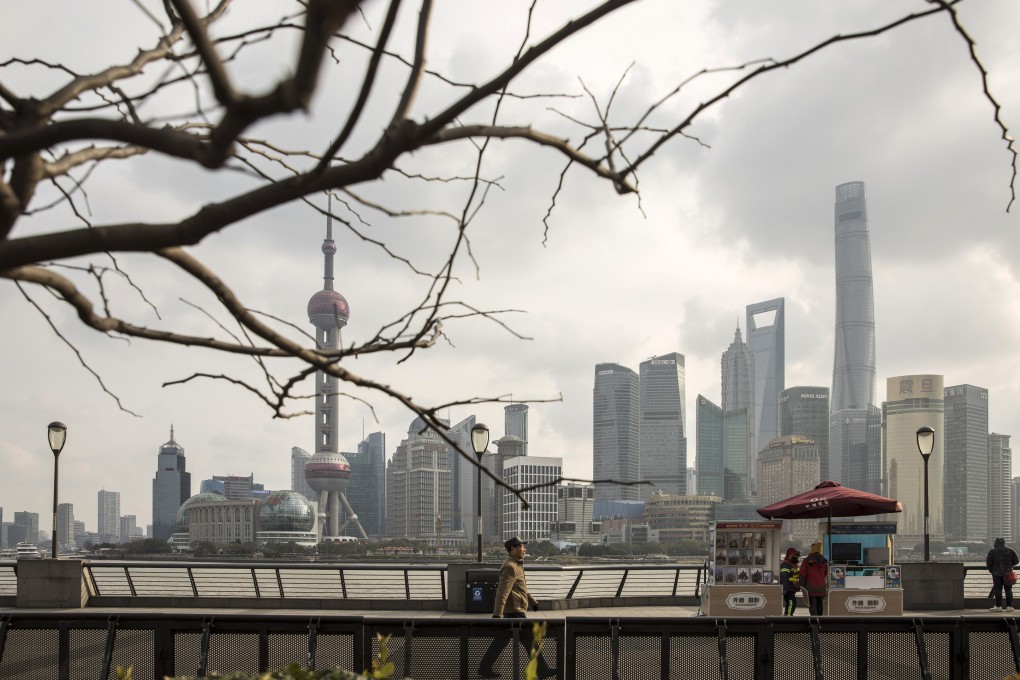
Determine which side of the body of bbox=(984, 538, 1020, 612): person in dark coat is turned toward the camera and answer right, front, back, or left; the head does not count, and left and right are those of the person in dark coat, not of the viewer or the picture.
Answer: back

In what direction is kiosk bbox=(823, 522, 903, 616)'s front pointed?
toward the camera

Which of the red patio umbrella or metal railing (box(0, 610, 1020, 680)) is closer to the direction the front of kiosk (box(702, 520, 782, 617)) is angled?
the metal railing

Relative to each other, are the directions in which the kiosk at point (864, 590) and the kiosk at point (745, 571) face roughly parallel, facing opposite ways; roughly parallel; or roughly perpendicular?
roughly parallel

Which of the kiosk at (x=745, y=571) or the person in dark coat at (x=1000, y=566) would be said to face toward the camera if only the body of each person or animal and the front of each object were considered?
the kiosk

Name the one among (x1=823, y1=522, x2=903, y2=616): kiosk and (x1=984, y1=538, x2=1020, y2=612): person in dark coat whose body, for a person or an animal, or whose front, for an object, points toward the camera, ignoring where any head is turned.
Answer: the kiosk

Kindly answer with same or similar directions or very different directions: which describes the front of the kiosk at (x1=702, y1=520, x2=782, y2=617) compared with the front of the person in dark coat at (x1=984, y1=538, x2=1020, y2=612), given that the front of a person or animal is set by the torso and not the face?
very different directions

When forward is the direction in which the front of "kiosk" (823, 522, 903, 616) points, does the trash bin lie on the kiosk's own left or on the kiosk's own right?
on the kiosk's own right

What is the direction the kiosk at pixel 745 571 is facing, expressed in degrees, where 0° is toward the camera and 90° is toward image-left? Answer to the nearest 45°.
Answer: approximately 0°

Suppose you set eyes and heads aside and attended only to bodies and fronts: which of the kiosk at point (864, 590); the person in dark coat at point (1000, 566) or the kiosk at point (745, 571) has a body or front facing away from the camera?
the person in dark coat

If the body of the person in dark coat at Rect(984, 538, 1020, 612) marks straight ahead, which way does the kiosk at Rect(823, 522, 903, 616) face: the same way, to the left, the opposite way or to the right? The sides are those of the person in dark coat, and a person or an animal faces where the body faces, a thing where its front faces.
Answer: the opposite way
